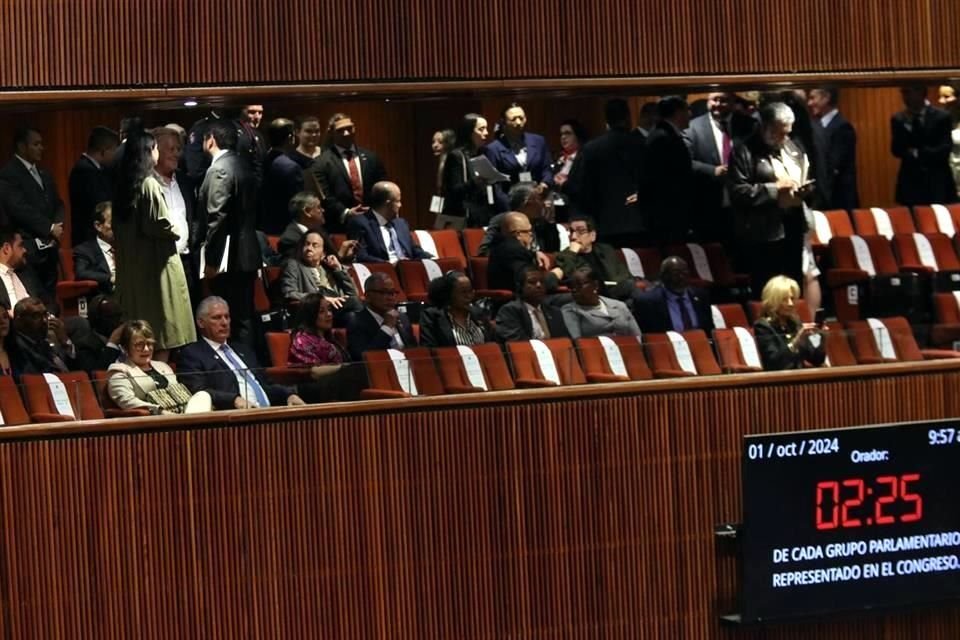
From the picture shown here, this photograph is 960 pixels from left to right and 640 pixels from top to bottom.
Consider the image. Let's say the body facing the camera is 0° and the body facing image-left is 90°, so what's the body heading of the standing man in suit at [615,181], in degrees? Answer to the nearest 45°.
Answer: approximately 180°

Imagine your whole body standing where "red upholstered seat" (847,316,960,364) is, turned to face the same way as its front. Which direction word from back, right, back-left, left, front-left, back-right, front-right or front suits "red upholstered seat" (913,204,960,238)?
back-left

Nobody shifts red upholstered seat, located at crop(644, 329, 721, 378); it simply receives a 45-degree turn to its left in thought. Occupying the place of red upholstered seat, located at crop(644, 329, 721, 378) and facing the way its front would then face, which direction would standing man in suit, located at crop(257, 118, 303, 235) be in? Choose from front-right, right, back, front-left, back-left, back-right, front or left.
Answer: back-left

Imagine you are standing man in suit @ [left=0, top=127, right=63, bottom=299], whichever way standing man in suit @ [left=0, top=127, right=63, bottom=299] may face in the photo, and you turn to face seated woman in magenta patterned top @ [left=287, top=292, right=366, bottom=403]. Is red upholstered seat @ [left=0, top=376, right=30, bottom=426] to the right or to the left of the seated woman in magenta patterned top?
right

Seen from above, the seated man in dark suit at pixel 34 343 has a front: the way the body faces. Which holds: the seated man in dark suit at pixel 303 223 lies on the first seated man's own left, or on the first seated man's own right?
on the first seated man's own left

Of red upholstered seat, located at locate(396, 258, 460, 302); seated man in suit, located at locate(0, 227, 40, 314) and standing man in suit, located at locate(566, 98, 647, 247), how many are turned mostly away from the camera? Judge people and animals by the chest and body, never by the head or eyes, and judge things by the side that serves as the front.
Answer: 1

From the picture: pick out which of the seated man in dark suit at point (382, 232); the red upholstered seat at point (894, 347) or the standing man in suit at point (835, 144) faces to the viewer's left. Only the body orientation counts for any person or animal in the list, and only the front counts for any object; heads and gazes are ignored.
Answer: the standing man in suit

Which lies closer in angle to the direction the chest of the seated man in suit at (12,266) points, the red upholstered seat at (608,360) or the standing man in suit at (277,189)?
the red upholstered seat

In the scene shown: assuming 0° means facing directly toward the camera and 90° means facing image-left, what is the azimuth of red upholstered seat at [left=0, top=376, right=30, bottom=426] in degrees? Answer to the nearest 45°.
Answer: approximately 315°
